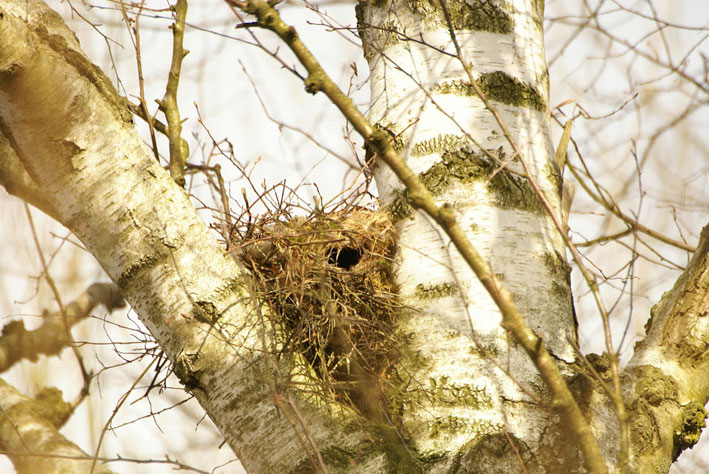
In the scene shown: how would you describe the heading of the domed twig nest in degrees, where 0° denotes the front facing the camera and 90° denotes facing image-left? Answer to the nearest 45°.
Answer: approximately 0°
